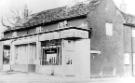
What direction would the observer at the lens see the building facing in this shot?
facing the viewer and to the left of the viewer
